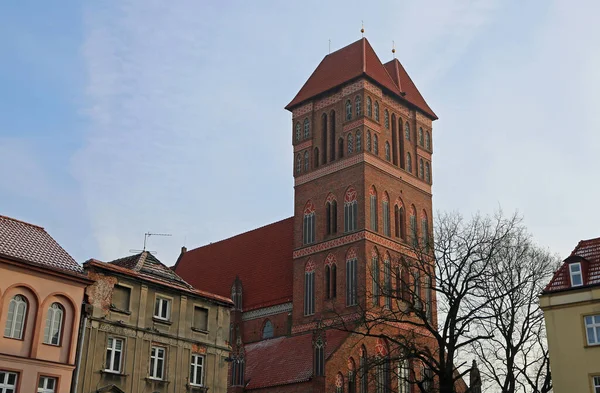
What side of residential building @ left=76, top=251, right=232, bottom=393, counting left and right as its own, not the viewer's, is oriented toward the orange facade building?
right

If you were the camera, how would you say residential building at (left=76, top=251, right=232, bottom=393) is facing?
facing the viewer and to the right of the viewer

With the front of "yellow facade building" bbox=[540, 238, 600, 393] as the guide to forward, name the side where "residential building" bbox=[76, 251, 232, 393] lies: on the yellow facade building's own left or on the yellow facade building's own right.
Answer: on the yellow facade building's own right

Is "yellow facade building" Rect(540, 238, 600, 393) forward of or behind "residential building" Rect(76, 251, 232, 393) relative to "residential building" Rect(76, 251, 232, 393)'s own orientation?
forward

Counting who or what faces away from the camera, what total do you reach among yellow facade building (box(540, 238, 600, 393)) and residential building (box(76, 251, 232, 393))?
0

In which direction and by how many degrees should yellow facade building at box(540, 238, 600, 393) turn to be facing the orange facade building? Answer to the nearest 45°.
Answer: approximately 45° to its right

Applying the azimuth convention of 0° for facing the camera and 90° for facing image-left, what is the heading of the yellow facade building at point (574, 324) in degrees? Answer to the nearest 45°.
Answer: approximately 0°
